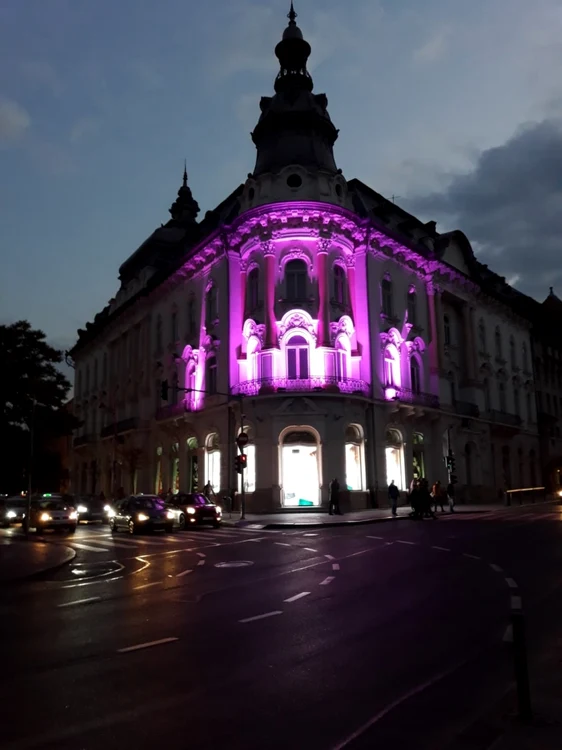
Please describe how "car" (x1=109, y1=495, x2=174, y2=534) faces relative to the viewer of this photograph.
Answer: facing the viewer and to the right of the viewer

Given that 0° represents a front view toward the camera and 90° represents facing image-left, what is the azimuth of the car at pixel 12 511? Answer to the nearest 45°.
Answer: approximately 315°

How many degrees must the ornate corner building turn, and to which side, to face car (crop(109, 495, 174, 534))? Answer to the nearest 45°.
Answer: approximately 45° to its right

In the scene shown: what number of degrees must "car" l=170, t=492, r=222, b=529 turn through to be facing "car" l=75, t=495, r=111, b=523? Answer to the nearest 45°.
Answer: approximately 180°

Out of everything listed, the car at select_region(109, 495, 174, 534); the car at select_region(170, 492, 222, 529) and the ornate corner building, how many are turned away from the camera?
0

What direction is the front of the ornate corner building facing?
toward the camera

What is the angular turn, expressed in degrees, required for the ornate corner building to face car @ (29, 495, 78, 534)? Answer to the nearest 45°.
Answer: approximately 45° to its right

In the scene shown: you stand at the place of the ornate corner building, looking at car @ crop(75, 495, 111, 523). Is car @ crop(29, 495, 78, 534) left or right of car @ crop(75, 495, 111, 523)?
left

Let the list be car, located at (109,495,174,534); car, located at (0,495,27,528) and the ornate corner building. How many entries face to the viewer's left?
0

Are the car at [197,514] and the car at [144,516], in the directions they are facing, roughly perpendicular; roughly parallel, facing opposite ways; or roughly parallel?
roughly parallel

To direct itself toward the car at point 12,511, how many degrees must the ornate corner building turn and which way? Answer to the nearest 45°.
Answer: approximately 90° to its right

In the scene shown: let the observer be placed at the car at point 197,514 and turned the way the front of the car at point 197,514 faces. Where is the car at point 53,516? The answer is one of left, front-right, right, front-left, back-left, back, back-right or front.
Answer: back-right

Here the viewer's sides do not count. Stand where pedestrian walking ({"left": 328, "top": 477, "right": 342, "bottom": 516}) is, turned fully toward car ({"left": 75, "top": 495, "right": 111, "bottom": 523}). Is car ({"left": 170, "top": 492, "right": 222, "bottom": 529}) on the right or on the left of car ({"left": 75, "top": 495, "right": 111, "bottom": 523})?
left
